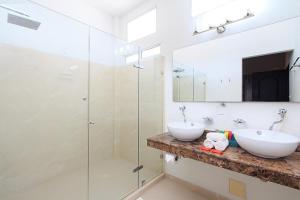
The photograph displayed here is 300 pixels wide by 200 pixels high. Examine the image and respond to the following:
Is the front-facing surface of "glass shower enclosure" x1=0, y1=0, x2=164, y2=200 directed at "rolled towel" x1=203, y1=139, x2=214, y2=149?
yes

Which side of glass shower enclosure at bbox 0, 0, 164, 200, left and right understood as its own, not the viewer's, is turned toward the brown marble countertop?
front

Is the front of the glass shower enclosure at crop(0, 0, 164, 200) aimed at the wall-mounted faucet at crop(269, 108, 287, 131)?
yes

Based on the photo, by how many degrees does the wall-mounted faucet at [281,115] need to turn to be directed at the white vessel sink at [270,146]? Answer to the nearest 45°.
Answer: approximately 45° to its left

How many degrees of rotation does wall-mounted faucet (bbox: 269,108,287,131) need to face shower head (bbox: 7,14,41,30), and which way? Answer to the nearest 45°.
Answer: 0° — it already faces it

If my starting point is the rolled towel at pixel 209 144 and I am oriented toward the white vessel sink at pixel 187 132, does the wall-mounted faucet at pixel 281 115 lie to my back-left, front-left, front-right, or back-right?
back-right

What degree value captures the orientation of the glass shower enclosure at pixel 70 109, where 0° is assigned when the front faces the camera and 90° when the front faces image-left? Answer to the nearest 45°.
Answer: approximately 315°

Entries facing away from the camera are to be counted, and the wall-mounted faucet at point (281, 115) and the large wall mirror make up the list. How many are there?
0

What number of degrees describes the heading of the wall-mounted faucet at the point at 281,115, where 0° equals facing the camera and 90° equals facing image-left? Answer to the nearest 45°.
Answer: approximately 45°
